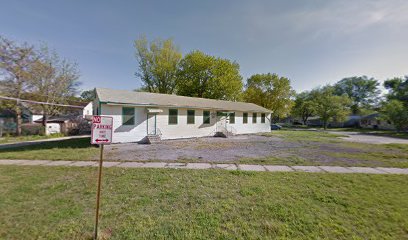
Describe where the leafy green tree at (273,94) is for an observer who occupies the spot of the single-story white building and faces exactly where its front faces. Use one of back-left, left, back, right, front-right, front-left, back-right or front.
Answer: left

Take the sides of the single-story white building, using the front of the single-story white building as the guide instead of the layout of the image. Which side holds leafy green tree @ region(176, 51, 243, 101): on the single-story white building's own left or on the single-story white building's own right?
on the single-story white building's own left

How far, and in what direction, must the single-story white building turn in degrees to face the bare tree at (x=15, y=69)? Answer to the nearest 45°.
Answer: approximately 135° to its right

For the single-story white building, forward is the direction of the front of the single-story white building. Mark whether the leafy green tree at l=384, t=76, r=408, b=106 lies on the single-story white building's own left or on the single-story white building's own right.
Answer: on the single-story white building's own left

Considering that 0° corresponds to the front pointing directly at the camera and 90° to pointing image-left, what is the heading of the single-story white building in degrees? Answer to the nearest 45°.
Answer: approximately 315°

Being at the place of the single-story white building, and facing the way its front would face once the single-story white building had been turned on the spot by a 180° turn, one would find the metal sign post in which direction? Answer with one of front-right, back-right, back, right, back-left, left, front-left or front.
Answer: back-left

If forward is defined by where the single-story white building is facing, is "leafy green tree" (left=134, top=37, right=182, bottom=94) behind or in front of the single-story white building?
behind
